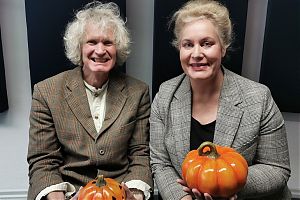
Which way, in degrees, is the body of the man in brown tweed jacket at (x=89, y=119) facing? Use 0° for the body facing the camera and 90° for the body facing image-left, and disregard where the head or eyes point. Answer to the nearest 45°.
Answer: approximately 0°
